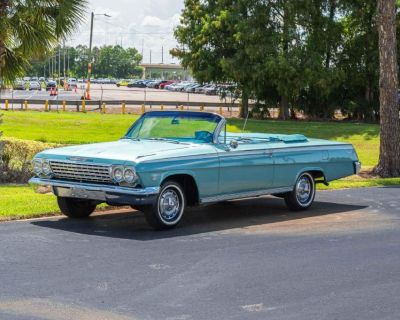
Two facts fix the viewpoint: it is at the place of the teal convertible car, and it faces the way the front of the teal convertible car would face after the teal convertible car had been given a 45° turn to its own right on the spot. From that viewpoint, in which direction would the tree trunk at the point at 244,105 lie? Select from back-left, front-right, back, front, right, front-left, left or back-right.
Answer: right

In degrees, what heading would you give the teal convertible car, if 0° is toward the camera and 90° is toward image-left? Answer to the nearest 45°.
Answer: approximately 45°

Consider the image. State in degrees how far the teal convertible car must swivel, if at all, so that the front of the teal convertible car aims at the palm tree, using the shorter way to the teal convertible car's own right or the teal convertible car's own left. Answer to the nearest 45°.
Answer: approximately 90° to the teal convertible car's own right

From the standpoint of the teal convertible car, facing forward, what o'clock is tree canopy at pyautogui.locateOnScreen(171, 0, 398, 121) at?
The tree canopy is roughly at 5 o'clock from the teal convertible car.

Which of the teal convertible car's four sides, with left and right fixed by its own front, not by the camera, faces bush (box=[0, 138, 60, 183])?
right
